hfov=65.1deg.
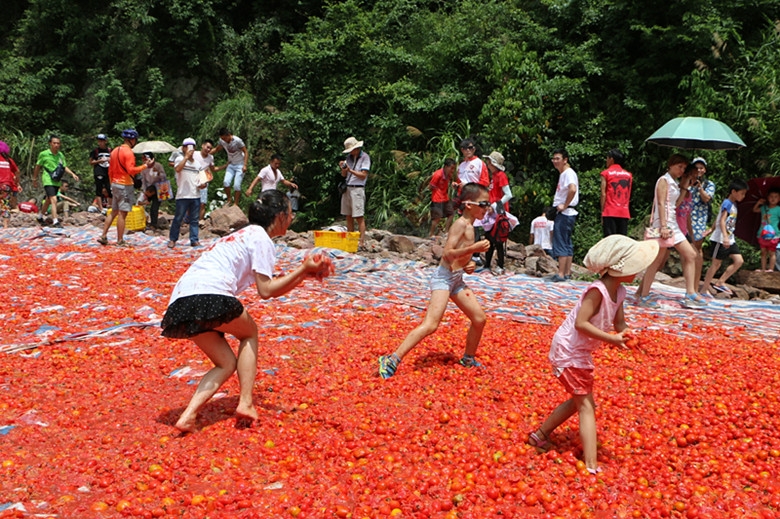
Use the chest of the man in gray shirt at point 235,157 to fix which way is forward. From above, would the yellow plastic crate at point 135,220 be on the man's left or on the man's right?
on the man's right

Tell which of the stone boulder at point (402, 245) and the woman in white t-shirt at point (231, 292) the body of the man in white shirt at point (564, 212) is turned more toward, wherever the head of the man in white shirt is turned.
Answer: the stone boulder

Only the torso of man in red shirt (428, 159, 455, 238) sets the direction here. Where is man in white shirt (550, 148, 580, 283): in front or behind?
in front

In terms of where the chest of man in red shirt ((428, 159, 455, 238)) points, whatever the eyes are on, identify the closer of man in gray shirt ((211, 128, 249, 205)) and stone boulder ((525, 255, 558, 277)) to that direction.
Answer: the stone boulder

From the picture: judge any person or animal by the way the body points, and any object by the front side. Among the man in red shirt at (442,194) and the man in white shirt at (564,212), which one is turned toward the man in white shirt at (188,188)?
the man in white shirt at (564,212)

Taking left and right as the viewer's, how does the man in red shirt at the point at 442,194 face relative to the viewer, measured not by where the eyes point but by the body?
facing the viewer and to the right of the viewer

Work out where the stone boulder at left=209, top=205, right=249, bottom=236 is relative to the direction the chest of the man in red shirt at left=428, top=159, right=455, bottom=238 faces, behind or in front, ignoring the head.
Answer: behind

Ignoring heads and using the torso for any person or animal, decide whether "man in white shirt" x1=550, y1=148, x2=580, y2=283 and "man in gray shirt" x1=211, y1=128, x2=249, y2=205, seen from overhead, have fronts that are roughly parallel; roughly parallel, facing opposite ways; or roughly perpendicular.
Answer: roughly perpendicular

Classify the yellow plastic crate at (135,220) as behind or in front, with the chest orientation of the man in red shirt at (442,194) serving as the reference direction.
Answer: behind

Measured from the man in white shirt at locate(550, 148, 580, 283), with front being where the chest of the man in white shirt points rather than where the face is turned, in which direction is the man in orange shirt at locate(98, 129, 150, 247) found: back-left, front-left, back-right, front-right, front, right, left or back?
front

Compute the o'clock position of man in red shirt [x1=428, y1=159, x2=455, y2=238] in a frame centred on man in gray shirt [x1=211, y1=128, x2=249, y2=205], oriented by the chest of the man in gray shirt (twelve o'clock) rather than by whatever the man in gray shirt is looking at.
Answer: The man in red shirt is roughly at 9 o'clock from the man in gray shirt.

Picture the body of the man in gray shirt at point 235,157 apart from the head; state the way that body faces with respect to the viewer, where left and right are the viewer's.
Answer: facing the viewer and to the left of the viewer

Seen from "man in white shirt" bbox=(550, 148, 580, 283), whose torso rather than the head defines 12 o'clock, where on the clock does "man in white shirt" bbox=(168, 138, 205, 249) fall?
"man in white shirt" bbox=(168, 138, 205, 249) is roughly at 12 o'clock from "man in white shirt" bbox=(550, 148, 580, 283).

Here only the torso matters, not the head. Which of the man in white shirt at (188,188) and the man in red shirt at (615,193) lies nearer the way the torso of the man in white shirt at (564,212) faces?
the man in white shirt

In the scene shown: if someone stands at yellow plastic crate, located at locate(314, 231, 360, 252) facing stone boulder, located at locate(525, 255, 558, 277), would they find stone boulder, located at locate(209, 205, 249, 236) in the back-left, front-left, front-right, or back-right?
back-left

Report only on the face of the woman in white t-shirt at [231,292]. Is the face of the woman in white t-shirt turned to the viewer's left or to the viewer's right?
to the viewer's right

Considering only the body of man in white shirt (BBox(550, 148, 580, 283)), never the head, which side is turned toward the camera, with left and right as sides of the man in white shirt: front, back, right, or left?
left
